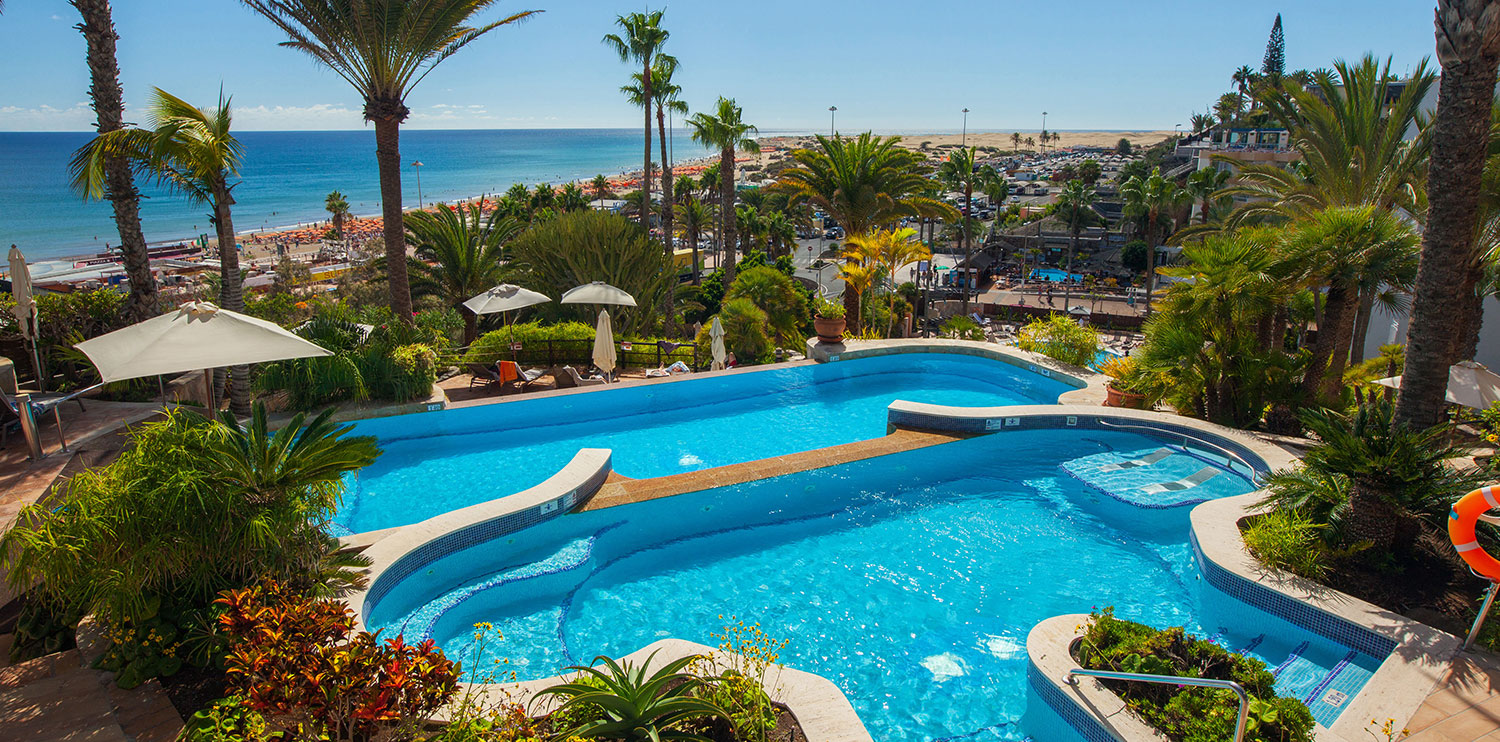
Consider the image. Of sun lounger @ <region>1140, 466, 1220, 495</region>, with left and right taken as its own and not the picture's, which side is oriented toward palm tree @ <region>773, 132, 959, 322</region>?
right

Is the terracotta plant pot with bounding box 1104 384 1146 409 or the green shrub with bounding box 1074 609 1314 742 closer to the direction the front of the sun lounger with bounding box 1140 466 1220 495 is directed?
the green shrub

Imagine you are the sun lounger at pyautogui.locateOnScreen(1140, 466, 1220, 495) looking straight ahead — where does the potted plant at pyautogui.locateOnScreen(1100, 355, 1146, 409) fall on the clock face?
The potted plant is roughly at 4 o'clock from the sun lounger.

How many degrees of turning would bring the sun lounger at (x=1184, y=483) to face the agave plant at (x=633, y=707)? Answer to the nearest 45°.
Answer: approximately 45° to its left

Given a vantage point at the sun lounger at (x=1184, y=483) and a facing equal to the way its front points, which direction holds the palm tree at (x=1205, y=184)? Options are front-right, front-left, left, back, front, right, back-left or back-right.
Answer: back-right

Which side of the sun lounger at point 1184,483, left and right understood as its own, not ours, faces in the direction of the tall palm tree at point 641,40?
right

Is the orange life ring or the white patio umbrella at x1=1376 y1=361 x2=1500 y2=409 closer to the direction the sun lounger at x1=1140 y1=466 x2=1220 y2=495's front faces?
the orange life ring

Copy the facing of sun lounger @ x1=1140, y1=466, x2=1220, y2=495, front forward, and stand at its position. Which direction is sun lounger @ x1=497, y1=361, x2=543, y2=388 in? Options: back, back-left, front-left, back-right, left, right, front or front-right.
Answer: front-right

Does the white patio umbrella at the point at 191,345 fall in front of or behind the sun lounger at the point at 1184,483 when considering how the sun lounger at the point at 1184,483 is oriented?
in front

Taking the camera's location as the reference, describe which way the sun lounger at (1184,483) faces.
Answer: facing the viewer and to the left of the viewer

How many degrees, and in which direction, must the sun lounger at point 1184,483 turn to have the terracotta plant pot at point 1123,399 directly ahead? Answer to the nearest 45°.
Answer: approximately 135° to its right
